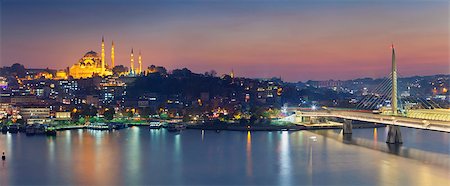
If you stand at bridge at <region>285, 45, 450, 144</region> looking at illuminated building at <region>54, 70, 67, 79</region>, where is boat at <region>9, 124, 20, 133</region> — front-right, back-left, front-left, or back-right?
front-left

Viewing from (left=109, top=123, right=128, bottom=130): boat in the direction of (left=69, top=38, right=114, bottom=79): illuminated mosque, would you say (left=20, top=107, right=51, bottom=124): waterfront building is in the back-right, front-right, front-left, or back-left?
front-left

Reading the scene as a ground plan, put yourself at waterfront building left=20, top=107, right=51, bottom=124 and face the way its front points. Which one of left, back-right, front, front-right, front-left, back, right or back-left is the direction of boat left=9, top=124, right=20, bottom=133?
front

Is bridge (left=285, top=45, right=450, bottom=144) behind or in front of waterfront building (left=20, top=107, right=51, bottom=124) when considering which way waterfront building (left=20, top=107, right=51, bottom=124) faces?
in front

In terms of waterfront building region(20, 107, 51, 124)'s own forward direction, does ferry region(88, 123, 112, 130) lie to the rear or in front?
in front

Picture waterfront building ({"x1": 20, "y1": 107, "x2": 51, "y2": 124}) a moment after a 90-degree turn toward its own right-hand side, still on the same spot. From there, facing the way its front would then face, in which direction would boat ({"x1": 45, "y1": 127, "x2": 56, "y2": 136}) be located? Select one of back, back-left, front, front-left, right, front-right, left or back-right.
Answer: left

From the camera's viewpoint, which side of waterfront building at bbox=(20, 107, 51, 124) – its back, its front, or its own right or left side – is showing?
front

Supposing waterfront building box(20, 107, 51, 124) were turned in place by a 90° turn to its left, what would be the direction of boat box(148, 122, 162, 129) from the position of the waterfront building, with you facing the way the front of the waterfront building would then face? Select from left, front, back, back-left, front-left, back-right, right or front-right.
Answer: front-right

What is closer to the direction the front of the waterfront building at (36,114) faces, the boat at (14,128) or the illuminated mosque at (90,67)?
the boat

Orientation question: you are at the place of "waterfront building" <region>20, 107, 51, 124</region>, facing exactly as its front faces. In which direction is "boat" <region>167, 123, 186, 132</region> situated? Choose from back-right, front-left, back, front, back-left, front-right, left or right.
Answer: front-left

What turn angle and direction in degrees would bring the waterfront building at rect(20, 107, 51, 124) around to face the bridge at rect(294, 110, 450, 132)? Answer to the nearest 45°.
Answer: approximately 45° to its left

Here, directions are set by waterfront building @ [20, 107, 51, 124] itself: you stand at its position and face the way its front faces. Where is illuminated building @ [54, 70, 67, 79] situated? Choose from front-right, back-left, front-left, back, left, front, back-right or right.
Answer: back

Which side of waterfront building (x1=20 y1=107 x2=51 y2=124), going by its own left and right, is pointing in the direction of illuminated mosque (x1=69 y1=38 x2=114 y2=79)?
back

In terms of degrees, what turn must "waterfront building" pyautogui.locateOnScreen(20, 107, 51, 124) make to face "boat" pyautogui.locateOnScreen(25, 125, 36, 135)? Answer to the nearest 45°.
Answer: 0° — it already faces it
